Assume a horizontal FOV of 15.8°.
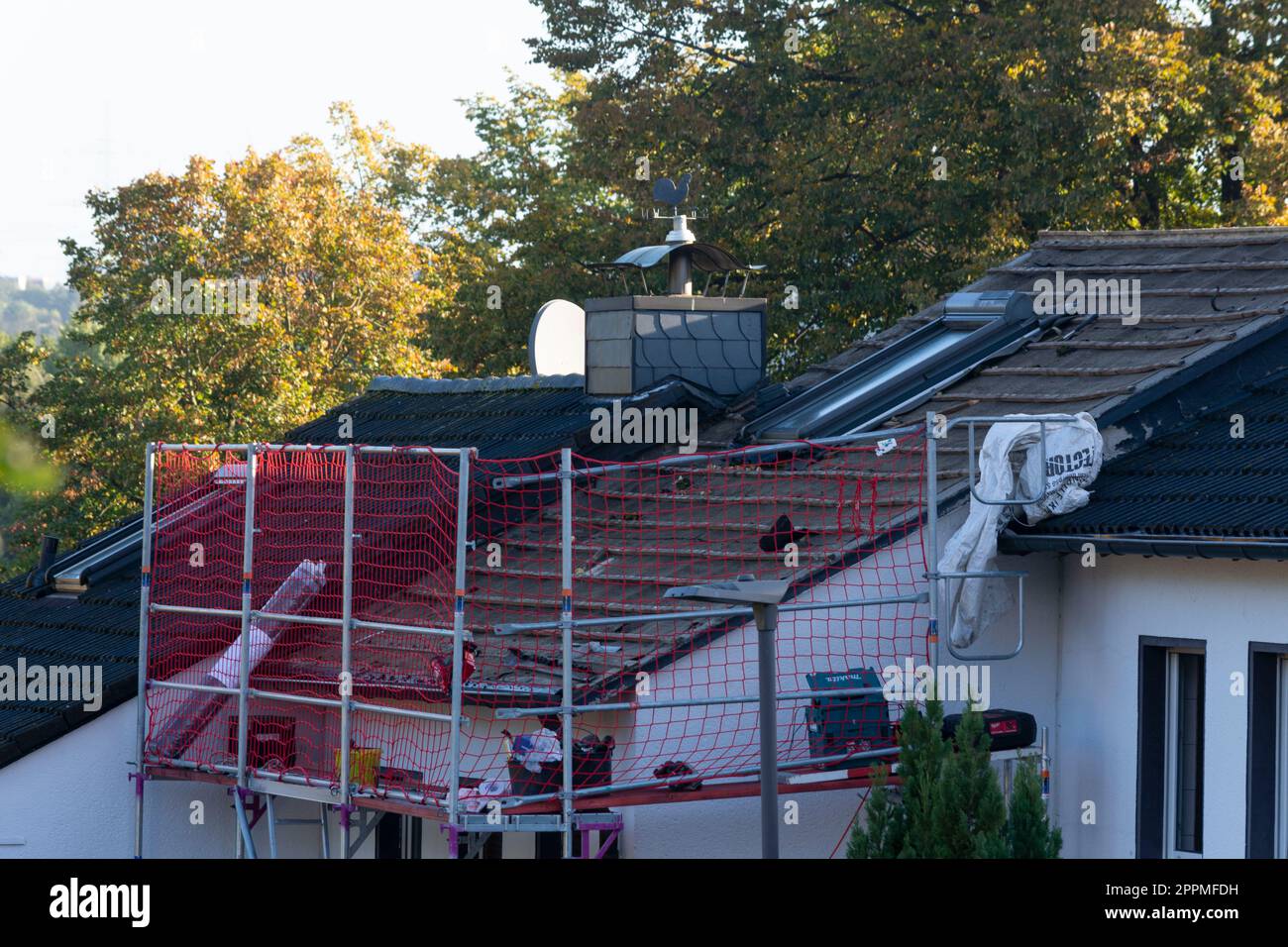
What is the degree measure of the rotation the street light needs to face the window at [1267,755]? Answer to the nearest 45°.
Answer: approximately 135° to its right

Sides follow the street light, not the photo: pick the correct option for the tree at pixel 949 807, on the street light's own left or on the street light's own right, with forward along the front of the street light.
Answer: on the street light's own right

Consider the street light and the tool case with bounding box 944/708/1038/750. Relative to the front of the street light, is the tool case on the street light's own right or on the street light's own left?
on the street light's own right

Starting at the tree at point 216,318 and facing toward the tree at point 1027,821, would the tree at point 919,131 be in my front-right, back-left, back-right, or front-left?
front-left

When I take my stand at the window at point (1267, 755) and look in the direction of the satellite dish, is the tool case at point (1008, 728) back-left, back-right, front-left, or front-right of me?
front-left

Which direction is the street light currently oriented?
to the viewer's left

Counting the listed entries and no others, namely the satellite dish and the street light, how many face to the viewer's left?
1
